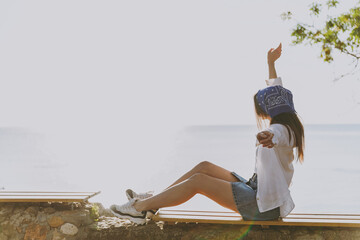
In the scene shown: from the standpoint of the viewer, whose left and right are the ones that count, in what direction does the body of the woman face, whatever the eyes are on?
facing to the left of the viewer
